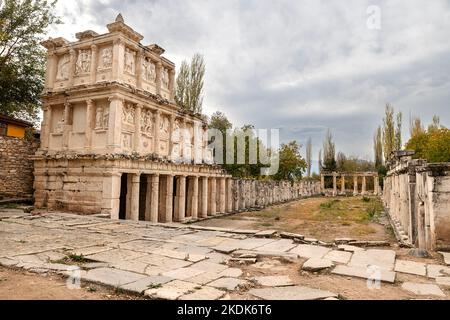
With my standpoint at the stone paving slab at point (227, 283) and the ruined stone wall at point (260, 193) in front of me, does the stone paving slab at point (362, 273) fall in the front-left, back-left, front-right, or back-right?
front-right

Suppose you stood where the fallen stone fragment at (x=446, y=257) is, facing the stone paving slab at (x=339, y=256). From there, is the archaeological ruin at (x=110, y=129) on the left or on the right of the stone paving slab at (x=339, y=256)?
right

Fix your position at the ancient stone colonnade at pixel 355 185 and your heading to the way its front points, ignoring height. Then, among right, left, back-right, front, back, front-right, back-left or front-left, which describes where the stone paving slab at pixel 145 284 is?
front

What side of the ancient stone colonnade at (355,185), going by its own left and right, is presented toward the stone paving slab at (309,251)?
front

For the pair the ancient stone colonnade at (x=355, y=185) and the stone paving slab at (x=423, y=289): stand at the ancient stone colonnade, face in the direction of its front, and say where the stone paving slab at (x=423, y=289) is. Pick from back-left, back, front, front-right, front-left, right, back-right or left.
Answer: front

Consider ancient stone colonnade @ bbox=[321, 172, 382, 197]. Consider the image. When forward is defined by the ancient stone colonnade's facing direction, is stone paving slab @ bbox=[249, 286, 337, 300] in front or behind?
in front

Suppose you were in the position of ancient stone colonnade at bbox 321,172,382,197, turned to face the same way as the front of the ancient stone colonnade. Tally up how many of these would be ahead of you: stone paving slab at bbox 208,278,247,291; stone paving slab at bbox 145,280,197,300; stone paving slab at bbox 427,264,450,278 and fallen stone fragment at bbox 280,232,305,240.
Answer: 4

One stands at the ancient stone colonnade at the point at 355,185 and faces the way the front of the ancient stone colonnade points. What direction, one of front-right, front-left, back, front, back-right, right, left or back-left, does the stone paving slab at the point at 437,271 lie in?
front

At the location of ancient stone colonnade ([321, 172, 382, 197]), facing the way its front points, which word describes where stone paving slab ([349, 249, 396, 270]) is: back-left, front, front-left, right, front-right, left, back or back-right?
front

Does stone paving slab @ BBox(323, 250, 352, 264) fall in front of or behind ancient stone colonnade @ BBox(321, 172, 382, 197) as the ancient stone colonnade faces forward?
in front

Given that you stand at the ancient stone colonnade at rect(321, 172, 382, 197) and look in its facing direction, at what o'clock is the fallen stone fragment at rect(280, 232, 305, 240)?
The fallen stone fragment is roughly at 12 o'clock from the ancient stone colonnade.
